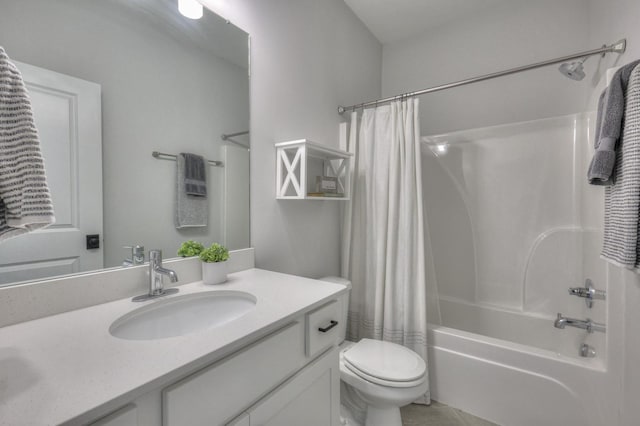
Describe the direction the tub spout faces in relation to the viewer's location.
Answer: facing to the left of the viewer

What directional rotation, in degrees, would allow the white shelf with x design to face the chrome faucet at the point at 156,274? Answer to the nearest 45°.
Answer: approximately 90° to its right

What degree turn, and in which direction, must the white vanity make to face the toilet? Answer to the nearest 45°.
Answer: approximately 45° to its left

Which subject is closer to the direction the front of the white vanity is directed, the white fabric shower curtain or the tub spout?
the tub spout

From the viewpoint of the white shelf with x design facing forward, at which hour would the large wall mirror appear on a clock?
The large wall mirror is roughly at 3 o'clock from the white shelf with x design.

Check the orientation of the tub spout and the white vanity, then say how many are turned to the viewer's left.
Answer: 1

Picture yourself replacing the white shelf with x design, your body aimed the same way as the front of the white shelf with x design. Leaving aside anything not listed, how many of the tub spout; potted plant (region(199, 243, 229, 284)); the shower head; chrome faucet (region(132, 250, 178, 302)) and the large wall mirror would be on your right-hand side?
3
